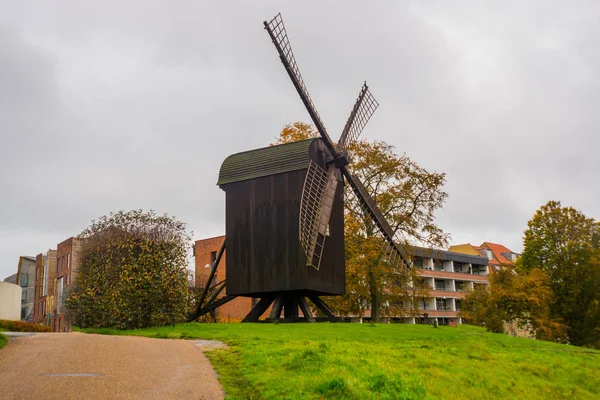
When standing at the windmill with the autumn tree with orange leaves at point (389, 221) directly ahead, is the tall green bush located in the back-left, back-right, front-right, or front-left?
back-left

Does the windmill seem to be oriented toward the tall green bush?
no

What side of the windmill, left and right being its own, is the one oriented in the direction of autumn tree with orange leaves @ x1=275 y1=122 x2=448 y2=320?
left

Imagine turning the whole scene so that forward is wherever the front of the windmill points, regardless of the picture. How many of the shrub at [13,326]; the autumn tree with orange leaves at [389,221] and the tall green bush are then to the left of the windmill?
1

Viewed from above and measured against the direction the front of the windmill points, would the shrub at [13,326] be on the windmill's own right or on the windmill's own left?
on the windmill's own right

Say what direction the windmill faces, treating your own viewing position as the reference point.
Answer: facing the viewer and to the right of the viewer
